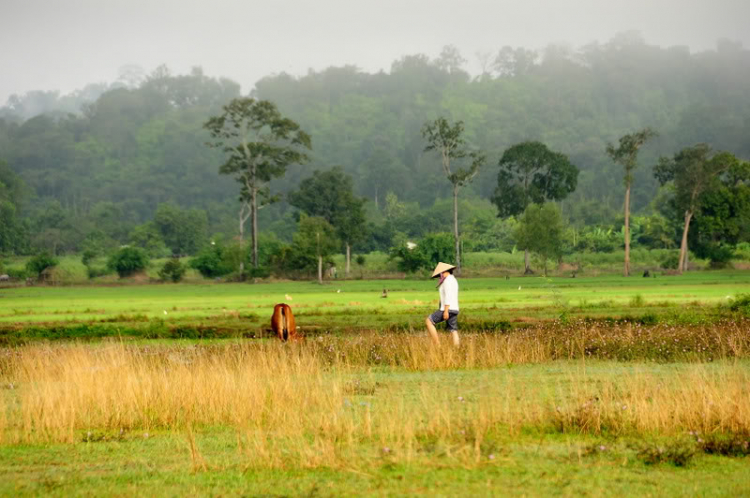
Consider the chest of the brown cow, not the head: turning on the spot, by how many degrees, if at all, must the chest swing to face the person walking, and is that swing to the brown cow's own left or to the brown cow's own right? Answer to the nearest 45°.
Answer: approximately 135° to the brown cow's own right

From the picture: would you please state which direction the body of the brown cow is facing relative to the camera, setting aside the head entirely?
away from the camera

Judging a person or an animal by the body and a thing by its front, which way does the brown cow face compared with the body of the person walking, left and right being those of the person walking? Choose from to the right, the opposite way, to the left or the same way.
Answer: to the right

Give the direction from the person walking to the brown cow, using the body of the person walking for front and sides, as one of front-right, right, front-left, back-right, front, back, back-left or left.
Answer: front-right

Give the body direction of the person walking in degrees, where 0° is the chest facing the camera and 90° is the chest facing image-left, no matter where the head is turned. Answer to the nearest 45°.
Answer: approximately 90°

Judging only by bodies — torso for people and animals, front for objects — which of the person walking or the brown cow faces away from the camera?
the brown cow

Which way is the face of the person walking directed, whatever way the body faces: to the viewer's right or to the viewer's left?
to the viewer's left

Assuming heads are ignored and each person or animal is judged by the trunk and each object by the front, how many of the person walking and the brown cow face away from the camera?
1
